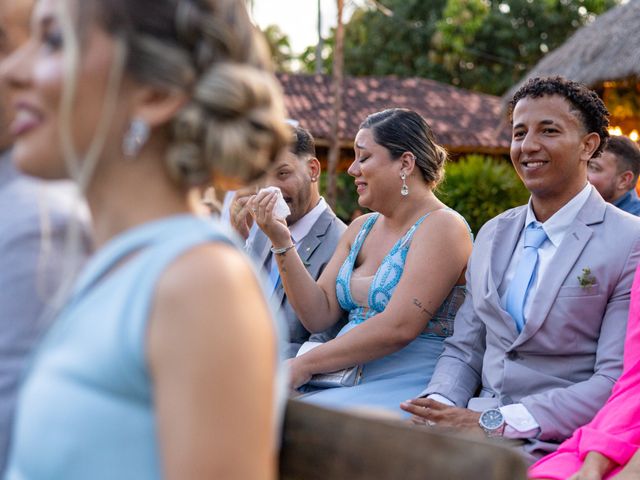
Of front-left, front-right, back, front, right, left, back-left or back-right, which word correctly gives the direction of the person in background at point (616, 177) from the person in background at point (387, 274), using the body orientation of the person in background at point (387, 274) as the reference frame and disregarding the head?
back

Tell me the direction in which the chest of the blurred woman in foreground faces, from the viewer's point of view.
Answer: to the viewer's left

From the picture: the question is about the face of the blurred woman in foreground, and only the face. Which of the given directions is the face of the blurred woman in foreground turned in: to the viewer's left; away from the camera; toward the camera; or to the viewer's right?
to the viewer's left

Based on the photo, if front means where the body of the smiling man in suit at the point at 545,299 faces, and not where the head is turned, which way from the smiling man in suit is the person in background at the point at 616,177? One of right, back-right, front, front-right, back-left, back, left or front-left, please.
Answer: back-right

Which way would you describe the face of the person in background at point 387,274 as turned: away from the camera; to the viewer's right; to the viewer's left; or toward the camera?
to the viewer's left

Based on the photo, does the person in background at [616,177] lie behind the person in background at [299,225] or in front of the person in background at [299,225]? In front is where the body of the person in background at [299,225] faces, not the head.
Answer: behind

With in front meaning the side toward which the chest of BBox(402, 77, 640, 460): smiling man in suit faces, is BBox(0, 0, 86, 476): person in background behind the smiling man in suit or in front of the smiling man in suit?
in front

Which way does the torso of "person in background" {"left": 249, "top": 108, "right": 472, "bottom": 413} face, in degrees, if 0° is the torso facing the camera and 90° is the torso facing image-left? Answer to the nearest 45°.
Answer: approximately 45°

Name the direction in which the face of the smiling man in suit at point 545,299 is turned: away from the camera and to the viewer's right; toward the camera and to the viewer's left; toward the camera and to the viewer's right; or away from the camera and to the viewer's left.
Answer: toward the camera and to the viewer's left
